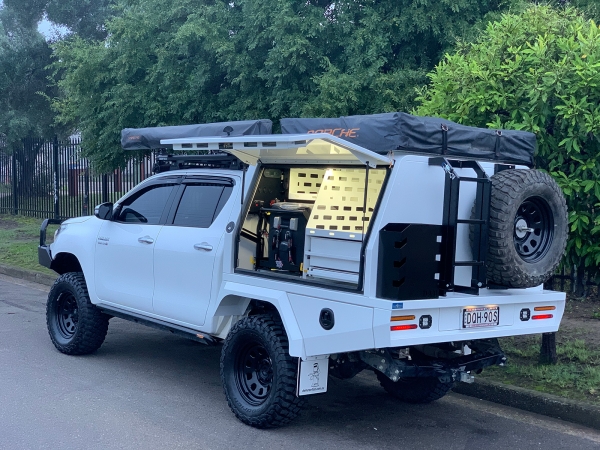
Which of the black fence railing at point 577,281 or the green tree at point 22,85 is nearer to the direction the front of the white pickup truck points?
the green tree

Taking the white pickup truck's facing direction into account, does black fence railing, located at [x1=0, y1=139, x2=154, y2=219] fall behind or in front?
in front

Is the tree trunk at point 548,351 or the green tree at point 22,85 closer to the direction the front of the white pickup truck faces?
the green tree

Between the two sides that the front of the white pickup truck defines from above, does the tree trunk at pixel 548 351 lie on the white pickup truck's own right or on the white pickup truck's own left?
on the white pickup truck's own right

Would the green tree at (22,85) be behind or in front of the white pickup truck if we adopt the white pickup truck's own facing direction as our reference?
in front

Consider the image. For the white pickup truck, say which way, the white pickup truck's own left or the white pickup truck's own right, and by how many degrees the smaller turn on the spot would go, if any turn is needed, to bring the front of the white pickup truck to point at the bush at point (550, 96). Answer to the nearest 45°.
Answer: approximately 90° to the white pickup truck's own right

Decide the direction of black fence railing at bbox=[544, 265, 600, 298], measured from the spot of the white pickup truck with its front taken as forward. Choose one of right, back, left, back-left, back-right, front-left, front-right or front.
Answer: right

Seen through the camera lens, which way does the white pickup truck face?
facing away from the viewer and to the left of the viewer

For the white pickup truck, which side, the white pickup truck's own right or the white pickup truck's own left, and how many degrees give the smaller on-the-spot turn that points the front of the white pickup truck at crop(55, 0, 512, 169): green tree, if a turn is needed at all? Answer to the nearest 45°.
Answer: approximately 45° to the white pickup truck's own right

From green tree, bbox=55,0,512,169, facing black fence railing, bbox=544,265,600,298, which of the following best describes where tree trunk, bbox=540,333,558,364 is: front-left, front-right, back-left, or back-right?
front-right
